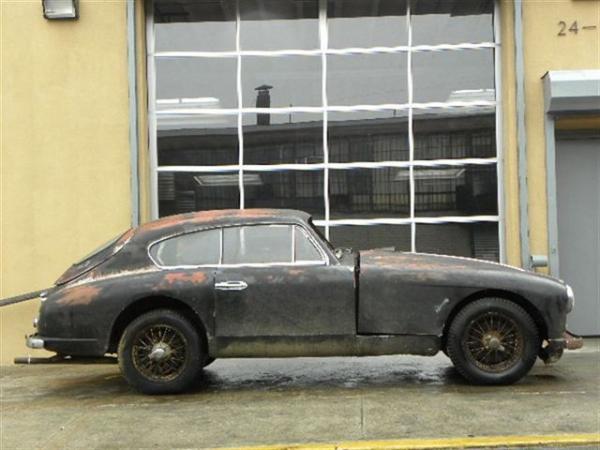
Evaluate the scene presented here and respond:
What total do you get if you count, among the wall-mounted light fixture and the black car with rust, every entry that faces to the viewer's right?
1

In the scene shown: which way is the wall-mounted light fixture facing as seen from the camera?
toward the camera

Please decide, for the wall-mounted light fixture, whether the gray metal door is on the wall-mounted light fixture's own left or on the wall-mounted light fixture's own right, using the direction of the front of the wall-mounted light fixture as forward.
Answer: on the wall-mounted light fixture's own left

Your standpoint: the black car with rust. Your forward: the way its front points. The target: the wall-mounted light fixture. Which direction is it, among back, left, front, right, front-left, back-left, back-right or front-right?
back-left

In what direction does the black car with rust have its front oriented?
to the viewer's right

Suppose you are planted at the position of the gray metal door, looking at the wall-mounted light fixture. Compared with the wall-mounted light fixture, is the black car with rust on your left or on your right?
left

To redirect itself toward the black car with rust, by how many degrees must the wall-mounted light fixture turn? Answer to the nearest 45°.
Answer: approximately 45° to its left

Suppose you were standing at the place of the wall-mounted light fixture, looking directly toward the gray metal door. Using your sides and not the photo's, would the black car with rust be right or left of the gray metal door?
right

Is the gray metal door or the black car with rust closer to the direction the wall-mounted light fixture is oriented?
the black car with rust

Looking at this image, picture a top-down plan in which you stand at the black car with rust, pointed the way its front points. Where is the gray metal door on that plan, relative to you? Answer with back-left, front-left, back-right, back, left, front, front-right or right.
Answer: front-left

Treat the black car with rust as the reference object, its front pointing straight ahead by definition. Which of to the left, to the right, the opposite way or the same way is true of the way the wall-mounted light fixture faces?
to the right

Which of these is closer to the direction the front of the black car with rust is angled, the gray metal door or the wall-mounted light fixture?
the gray metal door
